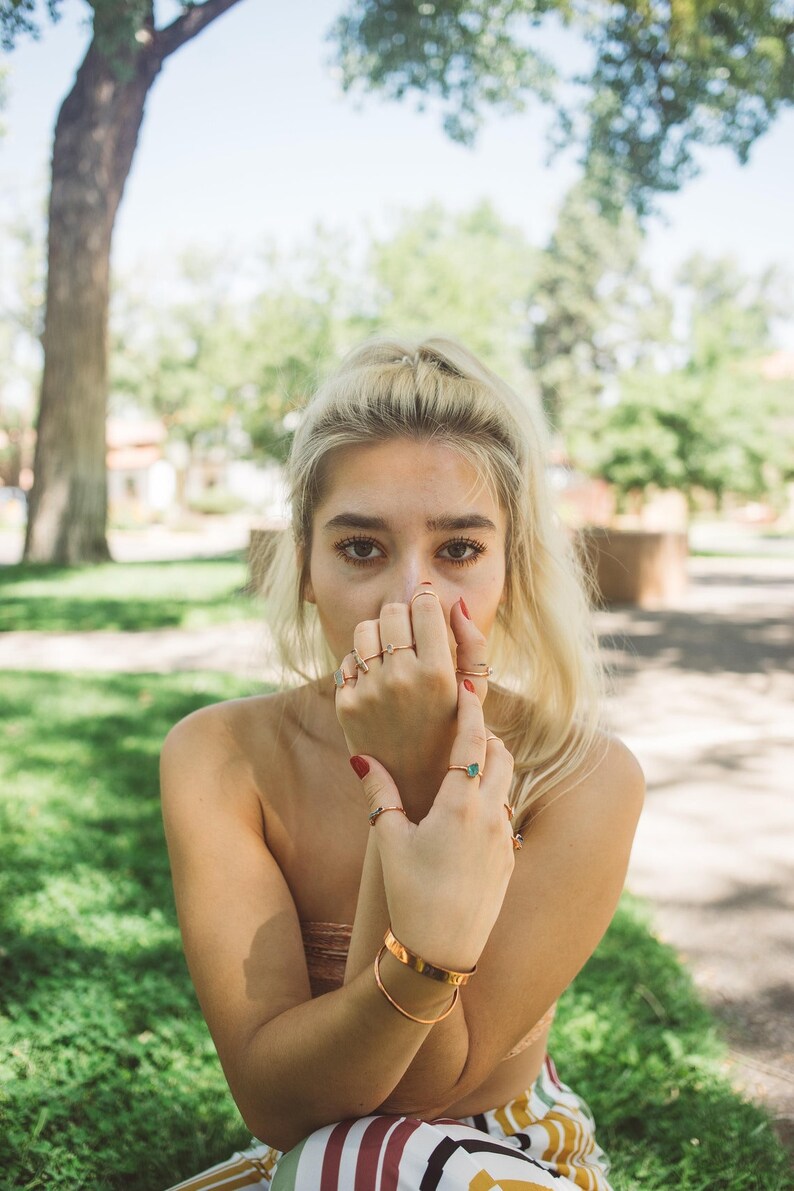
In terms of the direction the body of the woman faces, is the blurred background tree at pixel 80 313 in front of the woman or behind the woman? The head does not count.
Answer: behind

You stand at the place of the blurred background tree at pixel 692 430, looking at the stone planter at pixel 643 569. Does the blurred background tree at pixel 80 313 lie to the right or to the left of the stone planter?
right

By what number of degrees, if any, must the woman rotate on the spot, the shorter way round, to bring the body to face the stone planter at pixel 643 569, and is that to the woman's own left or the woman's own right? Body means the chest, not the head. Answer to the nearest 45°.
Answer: approximately 180°

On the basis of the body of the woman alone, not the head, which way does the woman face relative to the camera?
toward the camera

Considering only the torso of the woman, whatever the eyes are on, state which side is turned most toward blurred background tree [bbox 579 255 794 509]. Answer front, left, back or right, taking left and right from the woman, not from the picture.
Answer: back

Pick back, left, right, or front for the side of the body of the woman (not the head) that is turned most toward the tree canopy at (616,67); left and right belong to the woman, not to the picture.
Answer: back
